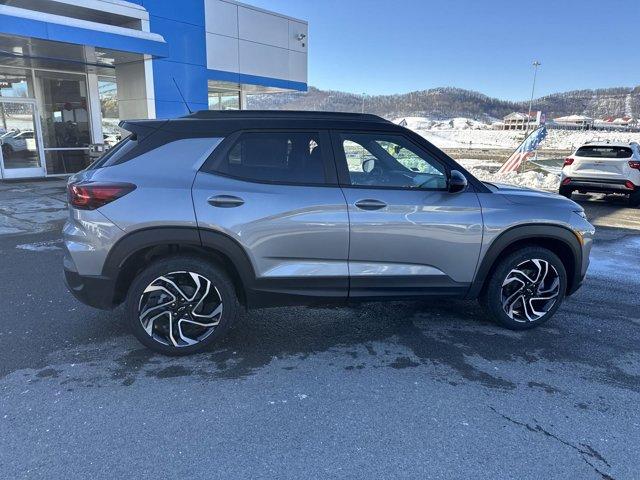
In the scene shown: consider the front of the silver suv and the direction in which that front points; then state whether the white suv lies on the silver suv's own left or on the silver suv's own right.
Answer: on the silver suv's own left

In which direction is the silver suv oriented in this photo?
to the viewer's right

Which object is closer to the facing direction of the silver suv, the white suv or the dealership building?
the white suv

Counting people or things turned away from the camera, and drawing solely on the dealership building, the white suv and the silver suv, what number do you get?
1

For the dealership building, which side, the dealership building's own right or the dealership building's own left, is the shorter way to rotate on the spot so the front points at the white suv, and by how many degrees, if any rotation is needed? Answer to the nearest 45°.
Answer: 0° — it already faces it

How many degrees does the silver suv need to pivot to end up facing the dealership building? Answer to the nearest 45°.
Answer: approximately 135° to its left

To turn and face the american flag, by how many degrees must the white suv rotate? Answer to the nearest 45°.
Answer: approximately 45° to its left

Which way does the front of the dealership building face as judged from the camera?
facing the viewer and to the right of the viewer

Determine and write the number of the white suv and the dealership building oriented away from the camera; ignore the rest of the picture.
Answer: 1

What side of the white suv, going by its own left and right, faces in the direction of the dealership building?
left

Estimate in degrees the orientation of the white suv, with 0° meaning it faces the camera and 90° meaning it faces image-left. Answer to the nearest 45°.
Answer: approximately 180°

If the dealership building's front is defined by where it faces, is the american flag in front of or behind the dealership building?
in front

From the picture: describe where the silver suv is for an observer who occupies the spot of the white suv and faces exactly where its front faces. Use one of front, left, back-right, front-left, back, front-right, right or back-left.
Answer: back
